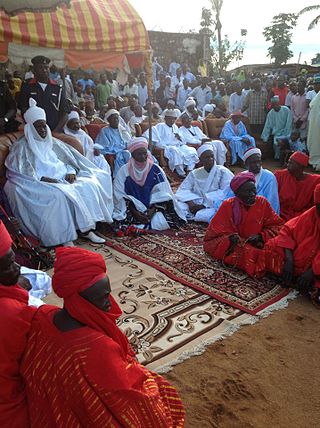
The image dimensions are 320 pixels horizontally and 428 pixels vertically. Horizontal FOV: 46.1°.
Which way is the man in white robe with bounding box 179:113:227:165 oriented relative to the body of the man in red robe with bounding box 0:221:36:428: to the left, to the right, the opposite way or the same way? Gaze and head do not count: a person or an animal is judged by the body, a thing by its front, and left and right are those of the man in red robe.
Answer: to the right

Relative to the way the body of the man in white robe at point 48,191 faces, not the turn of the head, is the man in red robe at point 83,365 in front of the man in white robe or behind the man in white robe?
in front

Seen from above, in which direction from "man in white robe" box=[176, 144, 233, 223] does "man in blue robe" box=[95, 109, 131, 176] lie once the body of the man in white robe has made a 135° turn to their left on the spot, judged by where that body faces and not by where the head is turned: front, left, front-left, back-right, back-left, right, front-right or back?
left

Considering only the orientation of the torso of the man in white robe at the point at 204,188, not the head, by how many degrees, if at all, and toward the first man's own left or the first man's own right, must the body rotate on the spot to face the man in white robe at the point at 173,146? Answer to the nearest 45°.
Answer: approximately 180°

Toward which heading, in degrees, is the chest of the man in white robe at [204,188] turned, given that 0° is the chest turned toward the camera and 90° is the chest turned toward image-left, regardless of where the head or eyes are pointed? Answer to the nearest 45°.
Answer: approximately 0°

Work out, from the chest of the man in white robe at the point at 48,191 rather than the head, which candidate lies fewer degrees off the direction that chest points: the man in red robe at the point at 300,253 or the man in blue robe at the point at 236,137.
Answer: the man in red robe

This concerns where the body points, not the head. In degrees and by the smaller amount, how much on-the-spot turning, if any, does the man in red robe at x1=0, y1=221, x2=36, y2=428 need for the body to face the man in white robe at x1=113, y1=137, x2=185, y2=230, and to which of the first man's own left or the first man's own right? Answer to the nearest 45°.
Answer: approximately 45° to the first man's own left

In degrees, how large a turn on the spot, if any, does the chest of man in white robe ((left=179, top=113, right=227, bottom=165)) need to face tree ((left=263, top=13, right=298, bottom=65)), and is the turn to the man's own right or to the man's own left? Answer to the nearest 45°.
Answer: approximately 135° to the man's own left

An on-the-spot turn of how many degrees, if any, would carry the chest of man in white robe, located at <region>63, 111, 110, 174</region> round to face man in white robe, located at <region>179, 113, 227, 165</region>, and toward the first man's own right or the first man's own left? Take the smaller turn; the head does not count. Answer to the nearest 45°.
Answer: approximately 90° to the first man's own left

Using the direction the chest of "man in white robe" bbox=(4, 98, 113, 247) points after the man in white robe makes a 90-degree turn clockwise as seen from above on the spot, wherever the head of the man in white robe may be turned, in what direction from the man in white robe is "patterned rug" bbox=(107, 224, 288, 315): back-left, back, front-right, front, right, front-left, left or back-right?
left

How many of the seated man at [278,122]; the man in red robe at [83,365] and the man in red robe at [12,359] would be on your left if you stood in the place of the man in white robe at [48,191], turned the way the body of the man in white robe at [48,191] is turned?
1

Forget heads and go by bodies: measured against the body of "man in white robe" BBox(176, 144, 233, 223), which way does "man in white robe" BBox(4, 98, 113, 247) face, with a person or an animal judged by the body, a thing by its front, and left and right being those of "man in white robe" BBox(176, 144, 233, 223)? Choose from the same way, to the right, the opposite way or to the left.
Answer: to the left

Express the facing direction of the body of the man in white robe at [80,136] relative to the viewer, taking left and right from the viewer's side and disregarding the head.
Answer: facing the viewer and to the right of the viewer

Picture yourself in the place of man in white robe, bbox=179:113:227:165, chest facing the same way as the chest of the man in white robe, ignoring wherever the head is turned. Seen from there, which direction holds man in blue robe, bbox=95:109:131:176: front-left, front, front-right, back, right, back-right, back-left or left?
right

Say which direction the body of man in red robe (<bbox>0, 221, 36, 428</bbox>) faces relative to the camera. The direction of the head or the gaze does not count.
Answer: to the viewer's right

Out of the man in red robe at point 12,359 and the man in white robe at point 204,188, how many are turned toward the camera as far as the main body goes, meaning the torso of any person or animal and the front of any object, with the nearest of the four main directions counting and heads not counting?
1

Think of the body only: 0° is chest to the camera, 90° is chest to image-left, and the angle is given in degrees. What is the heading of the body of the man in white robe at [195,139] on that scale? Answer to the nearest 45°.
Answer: approximately 315°

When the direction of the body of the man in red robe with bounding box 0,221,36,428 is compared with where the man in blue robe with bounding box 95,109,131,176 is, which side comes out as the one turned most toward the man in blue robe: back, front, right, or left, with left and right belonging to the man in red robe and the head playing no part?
left

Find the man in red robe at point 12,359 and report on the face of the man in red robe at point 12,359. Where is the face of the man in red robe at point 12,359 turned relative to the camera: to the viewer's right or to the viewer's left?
to the viewer's right
